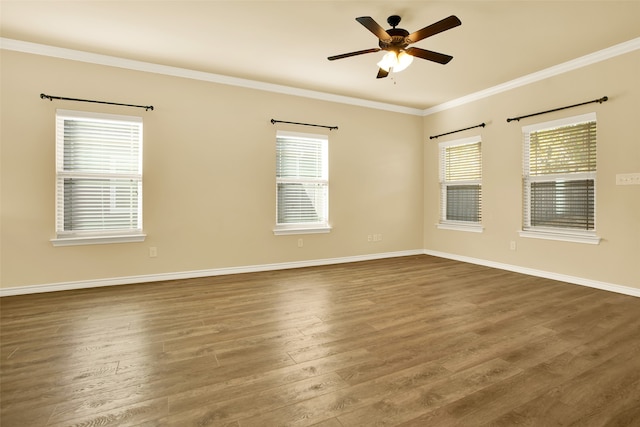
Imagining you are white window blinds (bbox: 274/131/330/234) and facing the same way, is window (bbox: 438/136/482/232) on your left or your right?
on your left

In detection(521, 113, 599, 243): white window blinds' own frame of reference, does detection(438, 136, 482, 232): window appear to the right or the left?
on its right

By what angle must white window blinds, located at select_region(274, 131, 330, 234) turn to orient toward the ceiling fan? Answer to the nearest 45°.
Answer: approximately 45° to its right

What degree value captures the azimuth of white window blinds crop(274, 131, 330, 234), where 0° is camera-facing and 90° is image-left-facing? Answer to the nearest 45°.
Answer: approximately 315°

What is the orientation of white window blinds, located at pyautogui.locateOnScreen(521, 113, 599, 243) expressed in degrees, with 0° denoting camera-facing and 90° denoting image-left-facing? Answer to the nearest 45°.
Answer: approximately 45°

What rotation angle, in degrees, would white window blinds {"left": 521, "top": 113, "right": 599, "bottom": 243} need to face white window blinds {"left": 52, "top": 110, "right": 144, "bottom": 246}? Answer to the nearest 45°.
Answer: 0° — it already faces it

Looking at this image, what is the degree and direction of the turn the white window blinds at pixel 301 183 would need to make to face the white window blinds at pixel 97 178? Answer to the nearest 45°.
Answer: approximately 90° to its right

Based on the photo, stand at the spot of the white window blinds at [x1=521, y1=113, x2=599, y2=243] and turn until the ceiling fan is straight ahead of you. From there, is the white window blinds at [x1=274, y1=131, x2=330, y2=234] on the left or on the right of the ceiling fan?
right

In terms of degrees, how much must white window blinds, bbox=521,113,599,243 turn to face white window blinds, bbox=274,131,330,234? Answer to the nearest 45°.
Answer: approximately 45° to its right

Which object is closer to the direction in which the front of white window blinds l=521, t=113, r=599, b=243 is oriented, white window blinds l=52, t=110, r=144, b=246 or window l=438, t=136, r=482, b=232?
the white window blinds

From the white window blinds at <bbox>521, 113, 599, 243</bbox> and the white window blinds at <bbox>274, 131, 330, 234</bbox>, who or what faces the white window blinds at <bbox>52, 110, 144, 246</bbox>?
the white window blinds at <bbox>521, 113, 599, 243</bbox>

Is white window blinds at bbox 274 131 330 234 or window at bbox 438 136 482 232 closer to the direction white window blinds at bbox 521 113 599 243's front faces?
the white window blinds
